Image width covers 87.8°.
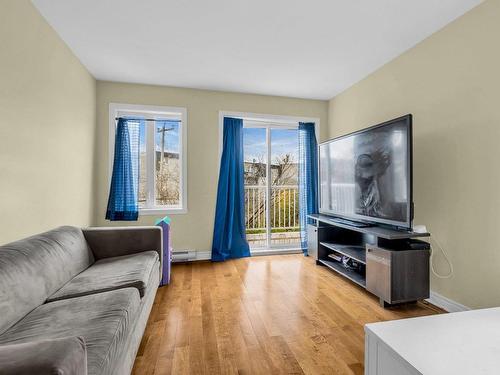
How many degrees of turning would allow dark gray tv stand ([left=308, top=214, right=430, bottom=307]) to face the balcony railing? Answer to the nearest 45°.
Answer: approximately 90° to its right

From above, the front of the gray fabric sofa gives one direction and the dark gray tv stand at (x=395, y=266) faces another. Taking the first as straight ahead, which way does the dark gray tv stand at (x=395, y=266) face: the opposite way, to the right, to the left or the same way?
the opposite way

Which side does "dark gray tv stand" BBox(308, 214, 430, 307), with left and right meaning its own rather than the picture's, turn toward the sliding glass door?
right

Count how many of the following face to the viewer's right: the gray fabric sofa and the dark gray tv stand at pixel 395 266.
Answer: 1

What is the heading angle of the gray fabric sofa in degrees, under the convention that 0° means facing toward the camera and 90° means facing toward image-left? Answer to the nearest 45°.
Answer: approximately 270°

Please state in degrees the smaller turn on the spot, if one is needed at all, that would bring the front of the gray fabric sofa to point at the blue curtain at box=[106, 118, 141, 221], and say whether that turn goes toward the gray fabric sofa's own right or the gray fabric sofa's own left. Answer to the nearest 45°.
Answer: approximately 90° to the gray fabric sofa's own left

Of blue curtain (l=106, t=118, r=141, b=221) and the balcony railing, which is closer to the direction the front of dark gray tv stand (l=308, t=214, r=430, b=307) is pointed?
the blue curtain

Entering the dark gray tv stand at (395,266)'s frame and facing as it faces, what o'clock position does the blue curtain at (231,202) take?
The blue curtain is roughly at 2 o'clock from the dark gray tv stand.
